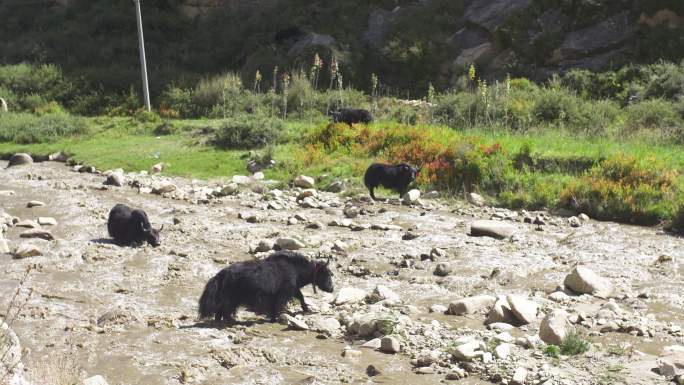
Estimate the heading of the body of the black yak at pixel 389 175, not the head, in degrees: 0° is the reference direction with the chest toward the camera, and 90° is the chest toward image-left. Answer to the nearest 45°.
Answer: approximately 270°

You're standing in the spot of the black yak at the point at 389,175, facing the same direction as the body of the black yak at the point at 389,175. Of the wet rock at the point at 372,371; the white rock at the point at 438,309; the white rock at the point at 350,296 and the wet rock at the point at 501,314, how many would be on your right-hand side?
4

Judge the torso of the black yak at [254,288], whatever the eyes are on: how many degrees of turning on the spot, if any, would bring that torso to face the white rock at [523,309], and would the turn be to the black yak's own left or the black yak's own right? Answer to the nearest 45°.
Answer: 0° — it already faces it

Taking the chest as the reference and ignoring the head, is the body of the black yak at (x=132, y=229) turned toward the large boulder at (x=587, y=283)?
yes

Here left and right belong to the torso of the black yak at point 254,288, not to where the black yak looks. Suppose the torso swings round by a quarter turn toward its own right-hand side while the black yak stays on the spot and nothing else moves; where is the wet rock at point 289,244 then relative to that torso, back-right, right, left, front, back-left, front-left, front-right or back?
back

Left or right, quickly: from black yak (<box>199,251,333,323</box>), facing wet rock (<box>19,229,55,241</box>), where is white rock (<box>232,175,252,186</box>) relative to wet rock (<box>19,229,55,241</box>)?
right

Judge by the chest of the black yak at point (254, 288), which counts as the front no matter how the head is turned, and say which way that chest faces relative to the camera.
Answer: to the viewer's right

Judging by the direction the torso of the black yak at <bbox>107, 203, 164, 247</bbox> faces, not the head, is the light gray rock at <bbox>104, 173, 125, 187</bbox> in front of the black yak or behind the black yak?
behind

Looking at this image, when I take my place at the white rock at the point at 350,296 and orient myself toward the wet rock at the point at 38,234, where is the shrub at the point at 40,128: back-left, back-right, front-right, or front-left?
front-right

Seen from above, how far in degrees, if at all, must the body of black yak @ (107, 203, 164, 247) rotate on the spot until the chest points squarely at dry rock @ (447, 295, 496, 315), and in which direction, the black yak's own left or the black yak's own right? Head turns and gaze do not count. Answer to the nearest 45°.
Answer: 0° — it already faces it

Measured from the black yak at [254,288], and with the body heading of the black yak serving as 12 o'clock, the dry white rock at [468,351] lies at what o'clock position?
The dry white rock is roughly at 1 o'clock from the black yak.

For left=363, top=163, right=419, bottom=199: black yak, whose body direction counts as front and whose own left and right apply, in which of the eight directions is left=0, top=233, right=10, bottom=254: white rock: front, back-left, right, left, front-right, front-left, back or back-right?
back-right

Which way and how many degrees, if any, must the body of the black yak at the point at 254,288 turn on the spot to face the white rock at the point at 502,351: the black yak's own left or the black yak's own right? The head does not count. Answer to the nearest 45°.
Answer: approximately 45° to the black yak's own right

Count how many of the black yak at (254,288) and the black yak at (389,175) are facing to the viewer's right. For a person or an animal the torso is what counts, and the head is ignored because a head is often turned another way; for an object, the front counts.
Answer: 2

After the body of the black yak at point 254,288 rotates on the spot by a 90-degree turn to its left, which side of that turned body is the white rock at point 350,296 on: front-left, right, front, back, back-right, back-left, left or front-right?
front-right
